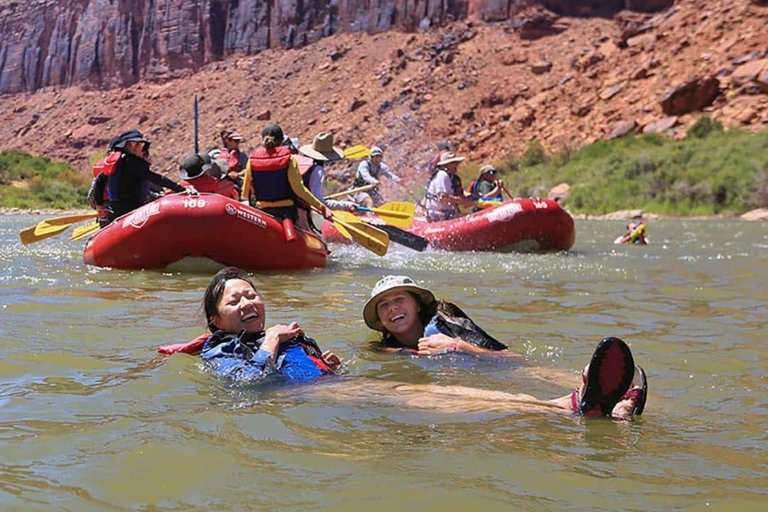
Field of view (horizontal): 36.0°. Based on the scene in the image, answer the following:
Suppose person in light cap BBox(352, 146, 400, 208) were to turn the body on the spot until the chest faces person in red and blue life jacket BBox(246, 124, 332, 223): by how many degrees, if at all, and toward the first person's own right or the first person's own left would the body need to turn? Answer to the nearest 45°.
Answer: approximately 45° to the first person's own right

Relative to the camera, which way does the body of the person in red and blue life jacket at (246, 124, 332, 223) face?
away from the camera

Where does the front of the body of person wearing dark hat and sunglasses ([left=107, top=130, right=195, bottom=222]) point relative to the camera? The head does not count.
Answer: to the viewer's right

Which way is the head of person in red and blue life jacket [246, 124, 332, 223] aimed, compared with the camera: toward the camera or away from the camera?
away from the camera

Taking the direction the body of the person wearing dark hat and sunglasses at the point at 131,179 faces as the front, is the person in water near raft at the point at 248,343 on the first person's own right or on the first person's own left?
on the first person's own right

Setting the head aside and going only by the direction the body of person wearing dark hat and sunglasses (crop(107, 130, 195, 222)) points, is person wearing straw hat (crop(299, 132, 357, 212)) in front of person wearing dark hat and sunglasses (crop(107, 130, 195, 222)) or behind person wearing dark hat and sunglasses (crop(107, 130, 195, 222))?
in front

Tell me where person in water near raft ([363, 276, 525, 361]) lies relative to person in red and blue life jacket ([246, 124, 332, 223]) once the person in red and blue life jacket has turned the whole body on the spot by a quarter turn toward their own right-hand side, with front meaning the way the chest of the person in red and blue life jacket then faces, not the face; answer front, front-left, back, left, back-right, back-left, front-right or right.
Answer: right

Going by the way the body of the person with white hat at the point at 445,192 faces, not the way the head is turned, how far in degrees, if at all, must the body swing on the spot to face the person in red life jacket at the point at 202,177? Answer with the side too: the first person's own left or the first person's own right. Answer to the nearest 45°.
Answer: approximately 135° to the first person's own right
